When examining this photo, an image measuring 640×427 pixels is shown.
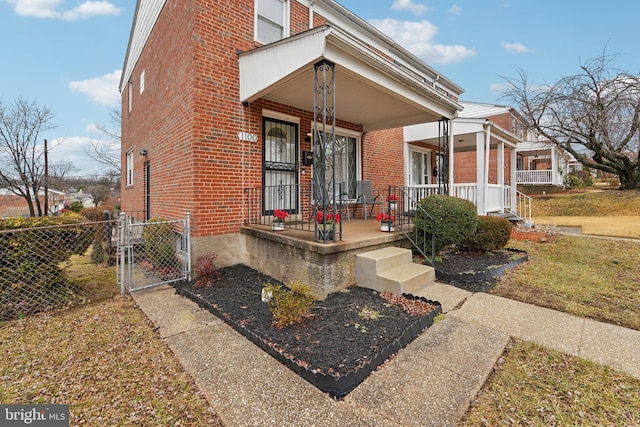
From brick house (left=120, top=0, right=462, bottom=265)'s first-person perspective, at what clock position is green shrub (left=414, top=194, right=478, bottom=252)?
The green shrub is roughly at 11 o'clock from the brick house.

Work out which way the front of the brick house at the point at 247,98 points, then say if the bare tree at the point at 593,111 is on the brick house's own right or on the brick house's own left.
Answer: on the brick house's own left

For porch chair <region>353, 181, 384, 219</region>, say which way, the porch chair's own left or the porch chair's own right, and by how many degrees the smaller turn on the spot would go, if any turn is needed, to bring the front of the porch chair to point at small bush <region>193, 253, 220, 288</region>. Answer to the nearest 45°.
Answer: approximately 90° to the porch chair's own right

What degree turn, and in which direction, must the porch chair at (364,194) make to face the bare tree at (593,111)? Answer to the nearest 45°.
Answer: approximately 90° to its left
